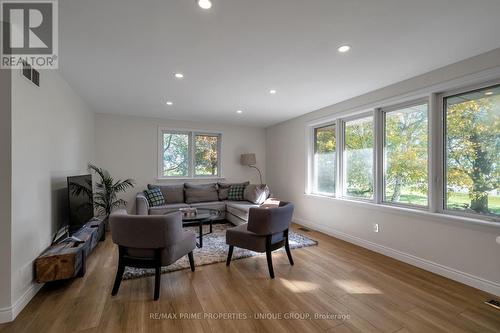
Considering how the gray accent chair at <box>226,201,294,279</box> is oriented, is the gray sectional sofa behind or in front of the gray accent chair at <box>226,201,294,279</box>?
in front

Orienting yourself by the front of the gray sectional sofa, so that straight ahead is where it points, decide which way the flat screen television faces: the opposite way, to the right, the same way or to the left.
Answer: to the left

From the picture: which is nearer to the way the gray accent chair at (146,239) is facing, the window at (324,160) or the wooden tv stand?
the window

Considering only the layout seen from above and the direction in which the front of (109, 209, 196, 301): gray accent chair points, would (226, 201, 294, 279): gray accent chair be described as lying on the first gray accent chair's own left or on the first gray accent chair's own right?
on the first gray accent chair's own right

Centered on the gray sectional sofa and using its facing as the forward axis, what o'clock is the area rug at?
The area rug is roughly at 12 o'clock from the gray sectional sofa.

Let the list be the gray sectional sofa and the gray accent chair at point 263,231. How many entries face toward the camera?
1

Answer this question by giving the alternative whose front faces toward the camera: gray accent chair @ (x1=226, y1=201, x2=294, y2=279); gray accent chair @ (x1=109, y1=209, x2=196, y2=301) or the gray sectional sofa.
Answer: the gray sectional sofa

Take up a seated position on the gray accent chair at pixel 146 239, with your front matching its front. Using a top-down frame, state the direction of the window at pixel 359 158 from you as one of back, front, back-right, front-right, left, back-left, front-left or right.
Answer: front-right

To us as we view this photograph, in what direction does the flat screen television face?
facing the viewer and to the right of the viewer

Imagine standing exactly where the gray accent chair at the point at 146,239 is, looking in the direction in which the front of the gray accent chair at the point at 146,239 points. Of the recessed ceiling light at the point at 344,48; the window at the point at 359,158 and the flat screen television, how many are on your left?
1

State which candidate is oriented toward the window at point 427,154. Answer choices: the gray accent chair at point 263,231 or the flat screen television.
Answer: the flat screen television

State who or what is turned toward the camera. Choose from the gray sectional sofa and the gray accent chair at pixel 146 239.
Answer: the gray sectional sofa

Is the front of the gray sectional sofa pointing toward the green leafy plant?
no

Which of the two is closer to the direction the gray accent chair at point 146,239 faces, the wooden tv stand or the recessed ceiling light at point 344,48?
the recessed ceiling light

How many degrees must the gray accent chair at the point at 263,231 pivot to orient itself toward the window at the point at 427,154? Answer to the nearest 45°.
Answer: approximately 135° to its right

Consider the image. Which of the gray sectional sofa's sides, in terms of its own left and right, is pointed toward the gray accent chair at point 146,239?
front

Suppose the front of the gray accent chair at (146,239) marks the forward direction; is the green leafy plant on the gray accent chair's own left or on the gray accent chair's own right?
on the gray accent chair's own left

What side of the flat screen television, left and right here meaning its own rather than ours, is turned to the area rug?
front

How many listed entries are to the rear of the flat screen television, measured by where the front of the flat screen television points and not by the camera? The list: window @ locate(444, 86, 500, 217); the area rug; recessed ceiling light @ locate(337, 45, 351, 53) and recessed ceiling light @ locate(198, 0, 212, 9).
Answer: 0

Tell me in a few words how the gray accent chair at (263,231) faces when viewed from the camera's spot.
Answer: facing away from the viewer and to the left of the viewer

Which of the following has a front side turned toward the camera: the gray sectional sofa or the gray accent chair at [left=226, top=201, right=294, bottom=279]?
the gray sectional sofa

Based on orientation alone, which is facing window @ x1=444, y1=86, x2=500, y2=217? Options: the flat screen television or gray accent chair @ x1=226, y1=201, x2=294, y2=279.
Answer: the flat screen television

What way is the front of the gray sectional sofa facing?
toward the camera

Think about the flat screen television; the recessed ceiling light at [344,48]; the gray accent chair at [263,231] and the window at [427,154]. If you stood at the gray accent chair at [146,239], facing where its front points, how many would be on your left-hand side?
1
